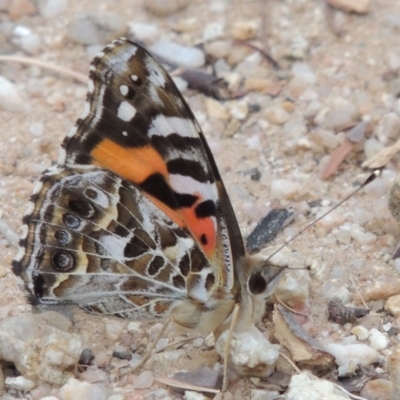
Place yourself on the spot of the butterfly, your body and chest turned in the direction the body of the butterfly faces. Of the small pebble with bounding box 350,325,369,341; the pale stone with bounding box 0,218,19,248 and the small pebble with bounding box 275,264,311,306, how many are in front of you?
2

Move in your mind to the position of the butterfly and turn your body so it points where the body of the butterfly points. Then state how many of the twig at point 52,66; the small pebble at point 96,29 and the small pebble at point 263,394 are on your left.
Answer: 2

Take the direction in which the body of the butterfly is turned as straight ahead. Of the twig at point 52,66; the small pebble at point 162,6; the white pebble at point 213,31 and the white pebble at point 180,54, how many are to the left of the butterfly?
4

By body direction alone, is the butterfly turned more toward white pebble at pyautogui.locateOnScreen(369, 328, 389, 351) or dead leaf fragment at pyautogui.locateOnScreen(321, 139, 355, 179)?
the white pebble

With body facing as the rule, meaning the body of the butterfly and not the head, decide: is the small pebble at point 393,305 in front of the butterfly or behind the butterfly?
in front

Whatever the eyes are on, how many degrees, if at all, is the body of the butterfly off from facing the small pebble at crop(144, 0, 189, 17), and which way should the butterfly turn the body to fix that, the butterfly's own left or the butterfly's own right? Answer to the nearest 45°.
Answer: approximately 90° to the butterfly's own left

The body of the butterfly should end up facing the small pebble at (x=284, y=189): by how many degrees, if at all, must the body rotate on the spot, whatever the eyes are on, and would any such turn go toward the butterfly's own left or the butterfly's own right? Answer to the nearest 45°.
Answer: approximately 45° to the butterfly's own left

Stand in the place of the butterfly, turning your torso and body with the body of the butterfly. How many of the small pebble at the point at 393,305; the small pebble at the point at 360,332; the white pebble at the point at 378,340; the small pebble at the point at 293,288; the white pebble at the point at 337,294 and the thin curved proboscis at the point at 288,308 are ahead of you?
6

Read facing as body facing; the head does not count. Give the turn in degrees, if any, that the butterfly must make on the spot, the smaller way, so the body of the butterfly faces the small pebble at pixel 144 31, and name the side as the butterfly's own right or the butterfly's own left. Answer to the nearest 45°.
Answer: approximately 90° to the butterfly's own left

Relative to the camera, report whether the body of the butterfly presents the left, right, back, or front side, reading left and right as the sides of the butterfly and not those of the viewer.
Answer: right

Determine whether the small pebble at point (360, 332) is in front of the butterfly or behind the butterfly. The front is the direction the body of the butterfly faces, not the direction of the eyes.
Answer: in front

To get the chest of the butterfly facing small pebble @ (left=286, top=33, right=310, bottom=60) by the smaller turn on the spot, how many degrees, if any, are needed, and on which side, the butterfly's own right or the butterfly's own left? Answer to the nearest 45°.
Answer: approximately 45° to the butterfly's own left

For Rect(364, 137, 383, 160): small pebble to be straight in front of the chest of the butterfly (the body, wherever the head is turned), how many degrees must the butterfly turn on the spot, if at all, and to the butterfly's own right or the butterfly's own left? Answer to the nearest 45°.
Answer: approximately 45° to the butterfly's own left

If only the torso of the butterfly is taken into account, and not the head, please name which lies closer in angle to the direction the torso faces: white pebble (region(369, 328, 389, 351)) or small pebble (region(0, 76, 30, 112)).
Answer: the white pebble

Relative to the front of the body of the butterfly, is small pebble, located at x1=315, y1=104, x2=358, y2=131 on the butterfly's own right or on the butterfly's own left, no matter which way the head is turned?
on the butterfly's own left

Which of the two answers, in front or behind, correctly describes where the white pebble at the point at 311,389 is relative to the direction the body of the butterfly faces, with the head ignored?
in front
